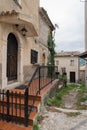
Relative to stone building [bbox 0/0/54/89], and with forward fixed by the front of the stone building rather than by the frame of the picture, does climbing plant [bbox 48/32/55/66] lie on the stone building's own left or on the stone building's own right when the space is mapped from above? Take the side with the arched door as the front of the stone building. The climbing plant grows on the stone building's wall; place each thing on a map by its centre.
on the stone building's own left

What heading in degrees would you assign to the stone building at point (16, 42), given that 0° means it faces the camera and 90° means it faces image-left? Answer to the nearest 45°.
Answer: approximately 315°

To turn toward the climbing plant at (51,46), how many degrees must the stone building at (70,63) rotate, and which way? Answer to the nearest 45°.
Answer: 0° — it already faces it

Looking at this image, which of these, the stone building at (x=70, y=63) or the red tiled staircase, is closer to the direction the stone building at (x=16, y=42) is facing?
the red tiled staircase

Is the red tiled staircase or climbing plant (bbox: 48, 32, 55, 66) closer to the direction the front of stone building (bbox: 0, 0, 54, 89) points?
the red tiled staircase

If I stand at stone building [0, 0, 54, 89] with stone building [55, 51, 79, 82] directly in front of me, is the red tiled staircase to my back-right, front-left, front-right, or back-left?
back-right

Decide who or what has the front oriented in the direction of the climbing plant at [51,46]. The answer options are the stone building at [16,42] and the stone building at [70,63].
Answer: the stone building at [70,63]

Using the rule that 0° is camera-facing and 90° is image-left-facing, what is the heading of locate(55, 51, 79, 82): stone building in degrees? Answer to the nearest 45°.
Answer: approximately 0°
